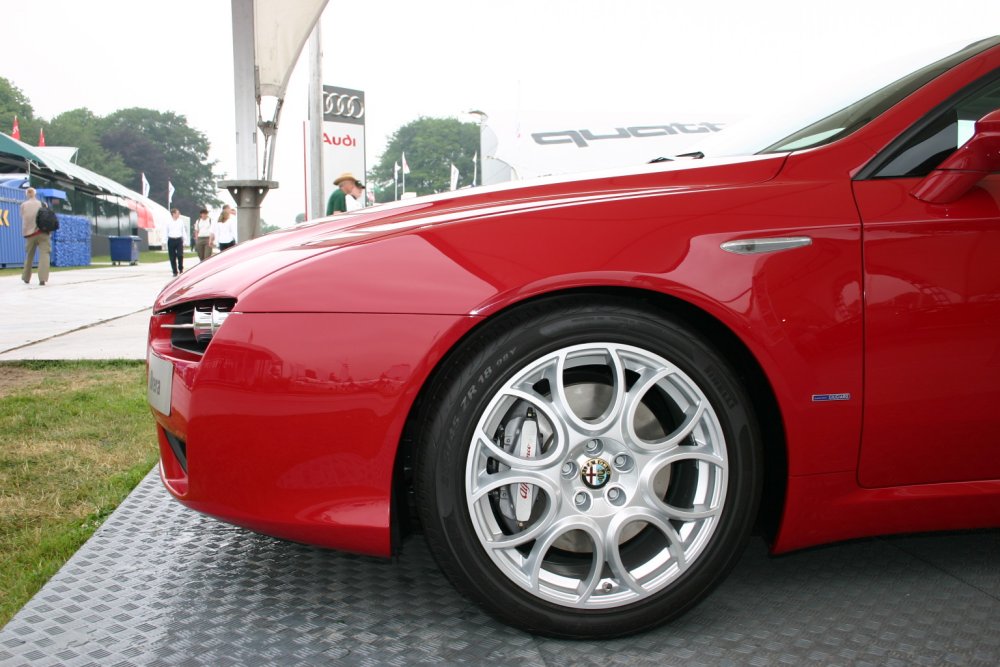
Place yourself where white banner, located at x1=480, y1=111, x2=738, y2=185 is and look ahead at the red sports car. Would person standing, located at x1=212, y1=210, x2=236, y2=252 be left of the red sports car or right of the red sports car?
right

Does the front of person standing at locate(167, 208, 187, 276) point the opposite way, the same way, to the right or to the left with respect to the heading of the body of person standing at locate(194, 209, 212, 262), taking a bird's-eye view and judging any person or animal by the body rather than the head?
the same way

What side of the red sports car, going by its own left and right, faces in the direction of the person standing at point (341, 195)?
right

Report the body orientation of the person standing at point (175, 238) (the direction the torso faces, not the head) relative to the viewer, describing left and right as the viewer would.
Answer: facing the viewer

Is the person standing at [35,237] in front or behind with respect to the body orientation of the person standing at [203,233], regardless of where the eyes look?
in front

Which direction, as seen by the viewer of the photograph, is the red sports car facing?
facing to the left of the viewer

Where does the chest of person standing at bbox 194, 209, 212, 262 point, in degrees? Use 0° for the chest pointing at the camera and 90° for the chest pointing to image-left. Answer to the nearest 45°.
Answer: approximately 0°

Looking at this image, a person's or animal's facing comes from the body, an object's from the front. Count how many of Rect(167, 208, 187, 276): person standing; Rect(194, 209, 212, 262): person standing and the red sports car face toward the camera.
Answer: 2

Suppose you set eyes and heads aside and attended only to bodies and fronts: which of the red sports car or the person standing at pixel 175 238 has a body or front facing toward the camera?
the person standing

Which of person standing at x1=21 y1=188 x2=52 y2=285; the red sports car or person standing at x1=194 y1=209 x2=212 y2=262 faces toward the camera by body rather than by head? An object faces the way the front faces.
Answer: person standing at x1=194 y1=209 x2=212 y2=262

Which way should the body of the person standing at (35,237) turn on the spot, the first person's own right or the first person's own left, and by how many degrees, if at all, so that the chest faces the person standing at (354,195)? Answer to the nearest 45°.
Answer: approximately 135° to the first person's own right
